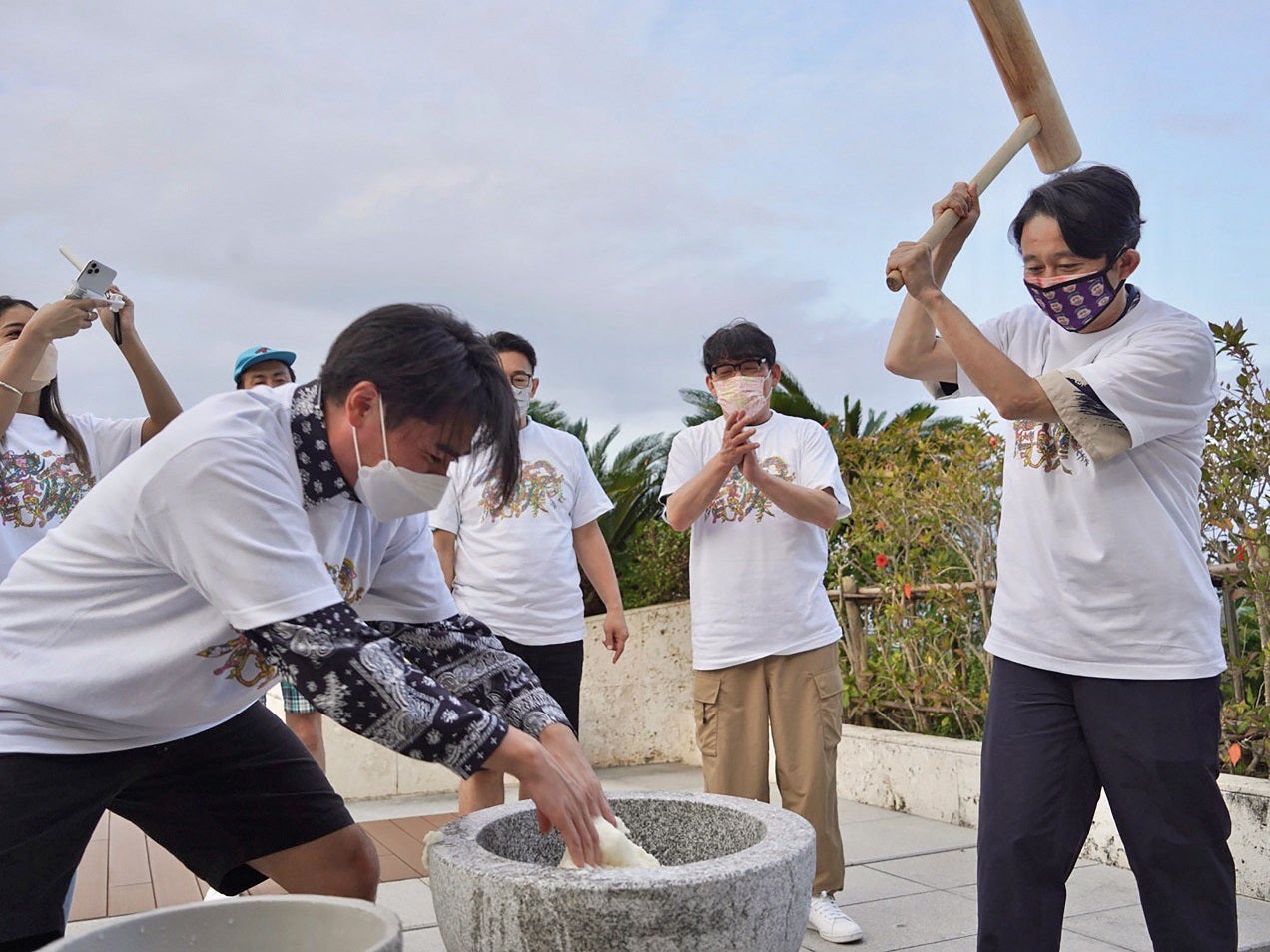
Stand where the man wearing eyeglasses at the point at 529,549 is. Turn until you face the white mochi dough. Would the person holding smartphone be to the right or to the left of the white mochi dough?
right

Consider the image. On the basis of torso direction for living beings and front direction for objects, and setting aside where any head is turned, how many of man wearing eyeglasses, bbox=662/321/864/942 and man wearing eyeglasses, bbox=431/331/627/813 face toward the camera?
2

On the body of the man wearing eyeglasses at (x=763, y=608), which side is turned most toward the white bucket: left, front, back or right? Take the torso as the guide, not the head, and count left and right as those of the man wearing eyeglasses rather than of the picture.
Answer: front

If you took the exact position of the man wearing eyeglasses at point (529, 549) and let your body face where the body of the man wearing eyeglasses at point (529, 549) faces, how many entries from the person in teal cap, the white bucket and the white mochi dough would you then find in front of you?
2

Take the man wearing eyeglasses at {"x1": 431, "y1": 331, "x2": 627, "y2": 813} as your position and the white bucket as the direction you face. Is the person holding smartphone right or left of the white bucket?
right

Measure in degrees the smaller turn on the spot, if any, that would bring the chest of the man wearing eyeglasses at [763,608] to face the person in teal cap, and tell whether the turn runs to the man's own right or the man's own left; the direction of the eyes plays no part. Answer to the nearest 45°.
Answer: approximately 135° to the man's own right

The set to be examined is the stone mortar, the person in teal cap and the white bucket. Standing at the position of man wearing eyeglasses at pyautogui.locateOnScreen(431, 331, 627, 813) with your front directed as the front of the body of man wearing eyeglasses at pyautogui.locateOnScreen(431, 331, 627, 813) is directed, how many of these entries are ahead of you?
2

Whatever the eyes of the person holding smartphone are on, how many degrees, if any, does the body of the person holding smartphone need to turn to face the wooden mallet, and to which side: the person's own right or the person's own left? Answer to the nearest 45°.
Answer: approximately 45° to the person's own left

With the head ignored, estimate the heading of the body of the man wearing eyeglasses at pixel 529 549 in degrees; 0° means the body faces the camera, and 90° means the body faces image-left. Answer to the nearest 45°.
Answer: approximately 0°
